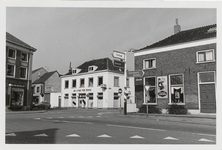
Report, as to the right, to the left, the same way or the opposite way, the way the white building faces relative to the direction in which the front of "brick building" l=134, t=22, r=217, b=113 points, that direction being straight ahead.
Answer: the same way

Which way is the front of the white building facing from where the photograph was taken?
facing the viewer and to the left of the viewer

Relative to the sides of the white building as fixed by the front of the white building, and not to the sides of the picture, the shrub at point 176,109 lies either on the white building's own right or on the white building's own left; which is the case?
on the white building's own left

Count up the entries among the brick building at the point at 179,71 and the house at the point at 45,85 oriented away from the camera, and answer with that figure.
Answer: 0

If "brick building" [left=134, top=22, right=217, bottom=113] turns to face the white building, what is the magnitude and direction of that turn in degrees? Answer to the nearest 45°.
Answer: approximately 90° to its right

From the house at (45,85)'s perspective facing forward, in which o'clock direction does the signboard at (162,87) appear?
The signboard is roughly at 10 o'clock from the house.

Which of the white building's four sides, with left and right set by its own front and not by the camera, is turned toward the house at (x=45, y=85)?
right

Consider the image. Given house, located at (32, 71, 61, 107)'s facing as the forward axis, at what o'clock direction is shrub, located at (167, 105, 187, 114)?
The shrub is roughly at 10 o'clock from the house.

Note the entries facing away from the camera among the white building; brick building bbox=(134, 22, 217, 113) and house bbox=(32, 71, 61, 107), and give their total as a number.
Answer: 0

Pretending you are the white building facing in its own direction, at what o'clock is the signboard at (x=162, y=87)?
The signboard is roughly at 10 o'clock from the white building.
